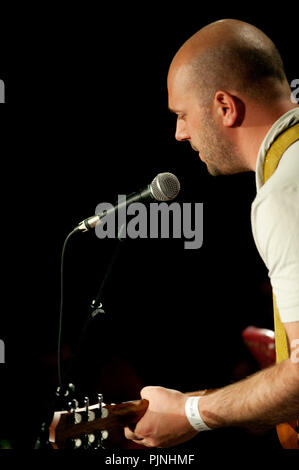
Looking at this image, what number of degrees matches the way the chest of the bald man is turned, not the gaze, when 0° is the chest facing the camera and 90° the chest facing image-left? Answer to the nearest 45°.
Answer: approximately 90°

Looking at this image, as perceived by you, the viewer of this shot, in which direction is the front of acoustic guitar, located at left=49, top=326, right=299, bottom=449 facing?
facing away from the viewer and to the left of the viewer

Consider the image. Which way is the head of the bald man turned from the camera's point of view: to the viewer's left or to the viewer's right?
to the viewer's left
